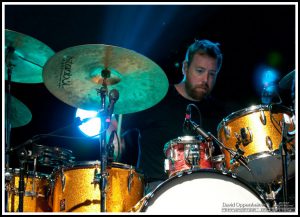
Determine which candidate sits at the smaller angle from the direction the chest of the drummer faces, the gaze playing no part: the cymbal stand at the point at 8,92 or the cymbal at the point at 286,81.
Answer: the cymbal

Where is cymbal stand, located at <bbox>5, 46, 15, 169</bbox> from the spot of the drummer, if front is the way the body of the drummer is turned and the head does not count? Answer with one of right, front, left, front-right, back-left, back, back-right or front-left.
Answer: right

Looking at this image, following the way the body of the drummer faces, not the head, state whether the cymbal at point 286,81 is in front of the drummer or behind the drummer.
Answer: in front

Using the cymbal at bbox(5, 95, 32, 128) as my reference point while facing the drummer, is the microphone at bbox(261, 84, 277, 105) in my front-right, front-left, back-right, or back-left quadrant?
front-right

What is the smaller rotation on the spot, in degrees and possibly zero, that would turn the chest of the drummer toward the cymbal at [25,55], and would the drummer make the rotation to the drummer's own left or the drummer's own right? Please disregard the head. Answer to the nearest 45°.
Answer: approximately 90° to the drummer's own right

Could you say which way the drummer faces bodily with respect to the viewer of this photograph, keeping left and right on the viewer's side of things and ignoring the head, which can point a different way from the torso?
facing the viewer and to the right of the viewer

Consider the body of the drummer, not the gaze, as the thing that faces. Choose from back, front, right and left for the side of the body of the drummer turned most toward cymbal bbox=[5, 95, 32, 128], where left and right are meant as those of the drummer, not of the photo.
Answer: right

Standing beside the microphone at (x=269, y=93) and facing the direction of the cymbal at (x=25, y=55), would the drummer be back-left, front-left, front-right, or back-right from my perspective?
front-right

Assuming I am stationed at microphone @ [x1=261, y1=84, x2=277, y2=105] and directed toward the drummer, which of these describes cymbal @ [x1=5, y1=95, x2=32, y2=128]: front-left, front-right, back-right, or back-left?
front-left

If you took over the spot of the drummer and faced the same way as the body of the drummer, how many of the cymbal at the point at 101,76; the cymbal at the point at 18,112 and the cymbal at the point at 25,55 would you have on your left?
0

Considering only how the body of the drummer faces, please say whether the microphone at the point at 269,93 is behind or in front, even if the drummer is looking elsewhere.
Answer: in front
